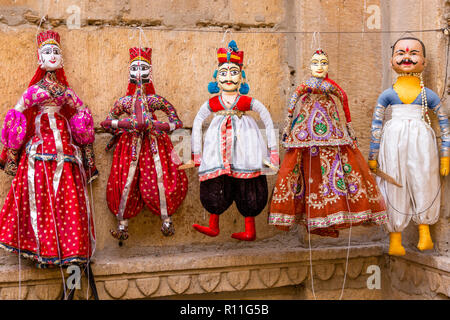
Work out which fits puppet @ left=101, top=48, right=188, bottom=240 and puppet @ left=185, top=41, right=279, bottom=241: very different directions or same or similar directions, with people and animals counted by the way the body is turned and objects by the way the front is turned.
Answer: same or similar directions

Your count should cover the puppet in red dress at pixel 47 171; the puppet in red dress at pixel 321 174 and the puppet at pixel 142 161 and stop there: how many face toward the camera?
3

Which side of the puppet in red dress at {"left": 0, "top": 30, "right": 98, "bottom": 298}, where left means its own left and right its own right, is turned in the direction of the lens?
front

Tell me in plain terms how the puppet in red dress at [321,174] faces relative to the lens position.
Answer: facing the viewer

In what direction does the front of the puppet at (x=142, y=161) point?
toward the camera

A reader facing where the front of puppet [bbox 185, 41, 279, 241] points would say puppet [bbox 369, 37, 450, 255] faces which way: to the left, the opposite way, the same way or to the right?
the same way

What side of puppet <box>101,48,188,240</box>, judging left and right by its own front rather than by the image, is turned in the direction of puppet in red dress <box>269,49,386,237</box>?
left

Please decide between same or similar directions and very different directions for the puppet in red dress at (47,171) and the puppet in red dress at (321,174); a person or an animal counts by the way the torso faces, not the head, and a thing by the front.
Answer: same or similar directions

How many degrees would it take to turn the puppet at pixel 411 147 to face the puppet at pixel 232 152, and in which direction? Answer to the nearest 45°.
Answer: approximately 45° to its right

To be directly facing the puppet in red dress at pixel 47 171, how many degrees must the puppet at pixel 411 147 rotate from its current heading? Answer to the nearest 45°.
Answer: approximately 45° to its right
